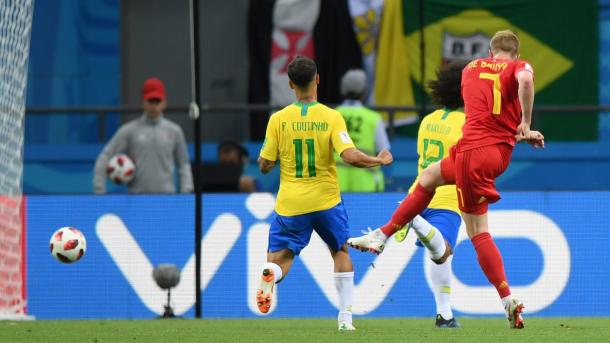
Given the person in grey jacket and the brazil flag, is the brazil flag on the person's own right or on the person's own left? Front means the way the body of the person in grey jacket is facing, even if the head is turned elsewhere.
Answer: on the person's own left

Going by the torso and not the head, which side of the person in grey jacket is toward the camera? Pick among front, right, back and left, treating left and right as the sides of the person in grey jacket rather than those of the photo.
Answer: front

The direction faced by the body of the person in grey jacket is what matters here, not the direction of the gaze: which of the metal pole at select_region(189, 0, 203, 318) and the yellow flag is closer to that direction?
the metal pole

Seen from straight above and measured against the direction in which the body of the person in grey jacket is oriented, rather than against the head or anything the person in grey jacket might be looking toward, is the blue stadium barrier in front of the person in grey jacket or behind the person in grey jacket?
in front

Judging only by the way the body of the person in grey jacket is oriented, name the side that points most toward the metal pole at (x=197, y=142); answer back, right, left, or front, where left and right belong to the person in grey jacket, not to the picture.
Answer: front

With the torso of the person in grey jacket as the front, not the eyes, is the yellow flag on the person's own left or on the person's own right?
on the person's own left
